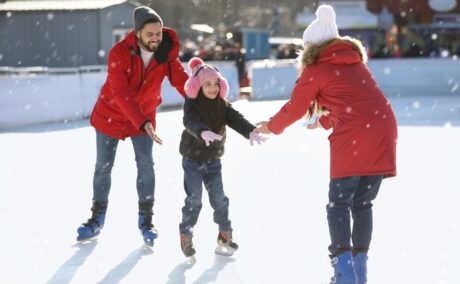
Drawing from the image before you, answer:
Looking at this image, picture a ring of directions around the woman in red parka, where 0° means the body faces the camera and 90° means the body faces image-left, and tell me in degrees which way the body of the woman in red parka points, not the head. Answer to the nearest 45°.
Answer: approximately 135°

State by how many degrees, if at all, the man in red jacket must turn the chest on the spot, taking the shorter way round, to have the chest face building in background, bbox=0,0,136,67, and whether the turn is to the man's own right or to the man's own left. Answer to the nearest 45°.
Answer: approximately 135° to the man's own left

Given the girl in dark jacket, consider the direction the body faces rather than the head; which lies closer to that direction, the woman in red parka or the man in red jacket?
the woman in red parka

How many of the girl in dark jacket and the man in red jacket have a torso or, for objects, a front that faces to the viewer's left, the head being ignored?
0

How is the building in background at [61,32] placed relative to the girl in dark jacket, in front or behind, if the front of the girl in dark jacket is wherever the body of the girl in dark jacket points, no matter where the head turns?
behind

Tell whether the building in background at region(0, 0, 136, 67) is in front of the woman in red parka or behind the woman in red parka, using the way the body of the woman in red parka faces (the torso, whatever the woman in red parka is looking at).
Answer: in front

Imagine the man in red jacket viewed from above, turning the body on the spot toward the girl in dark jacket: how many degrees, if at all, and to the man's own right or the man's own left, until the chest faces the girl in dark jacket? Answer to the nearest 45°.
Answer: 0° — they already face them

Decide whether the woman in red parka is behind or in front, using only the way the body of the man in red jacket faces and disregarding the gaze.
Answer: in front

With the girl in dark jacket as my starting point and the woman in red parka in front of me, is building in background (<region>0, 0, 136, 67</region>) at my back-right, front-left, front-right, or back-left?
back-left

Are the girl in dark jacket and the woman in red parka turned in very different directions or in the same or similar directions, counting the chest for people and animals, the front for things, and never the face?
very different directions

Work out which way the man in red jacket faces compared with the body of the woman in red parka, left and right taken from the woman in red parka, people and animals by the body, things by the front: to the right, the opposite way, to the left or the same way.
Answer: the opposite way

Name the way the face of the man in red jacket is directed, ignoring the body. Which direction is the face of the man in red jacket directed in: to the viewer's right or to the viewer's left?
to the viewer's right

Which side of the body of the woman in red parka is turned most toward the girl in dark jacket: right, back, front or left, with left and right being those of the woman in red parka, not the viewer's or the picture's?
front

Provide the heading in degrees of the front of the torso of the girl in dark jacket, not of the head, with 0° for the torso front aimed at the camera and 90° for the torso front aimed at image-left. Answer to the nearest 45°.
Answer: approximately 315°
